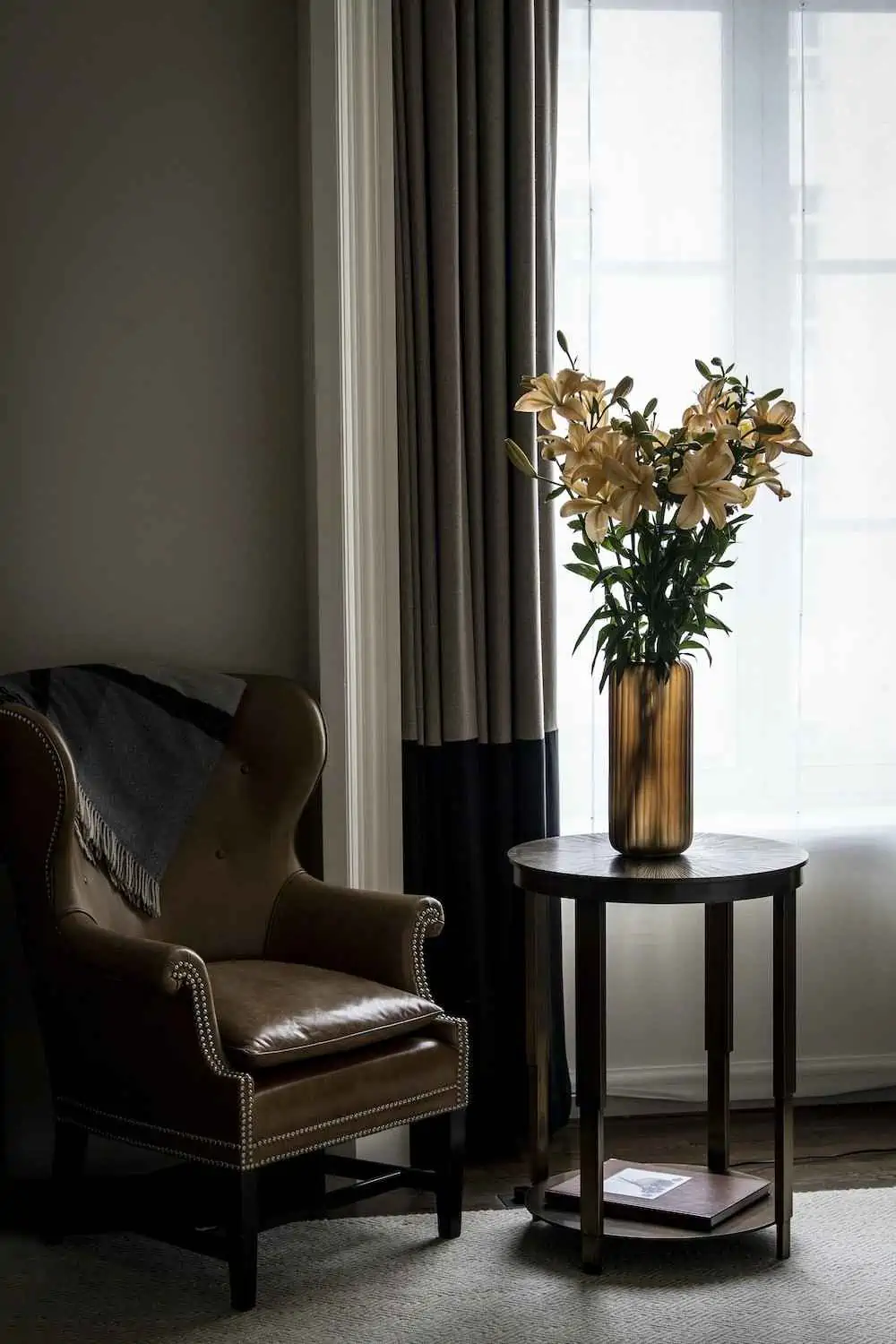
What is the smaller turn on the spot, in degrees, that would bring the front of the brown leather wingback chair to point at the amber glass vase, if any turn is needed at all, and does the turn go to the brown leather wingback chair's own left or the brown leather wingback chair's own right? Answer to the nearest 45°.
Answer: approximately 45° to the brown leather wingback chair's own left

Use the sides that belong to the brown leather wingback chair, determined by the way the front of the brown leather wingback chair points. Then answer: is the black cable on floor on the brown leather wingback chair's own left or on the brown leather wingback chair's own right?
on the brown leather wingback chair's own left

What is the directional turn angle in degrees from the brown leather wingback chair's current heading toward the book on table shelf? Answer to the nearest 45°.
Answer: approximately 45° to its left

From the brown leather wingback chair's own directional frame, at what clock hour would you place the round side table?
The round side table is roughly at 11 o'clock from the brown leather wingback chair.

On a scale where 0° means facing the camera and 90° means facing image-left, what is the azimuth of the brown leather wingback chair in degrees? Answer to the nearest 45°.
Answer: approximately 315°

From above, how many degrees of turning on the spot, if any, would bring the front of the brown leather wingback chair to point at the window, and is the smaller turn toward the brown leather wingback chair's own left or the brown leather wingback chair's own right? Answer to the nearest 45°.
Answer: approximately 90° to the brown leather wingback chair's own left

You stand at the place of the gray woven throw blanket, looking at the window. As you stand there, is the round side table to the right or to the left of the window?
right
